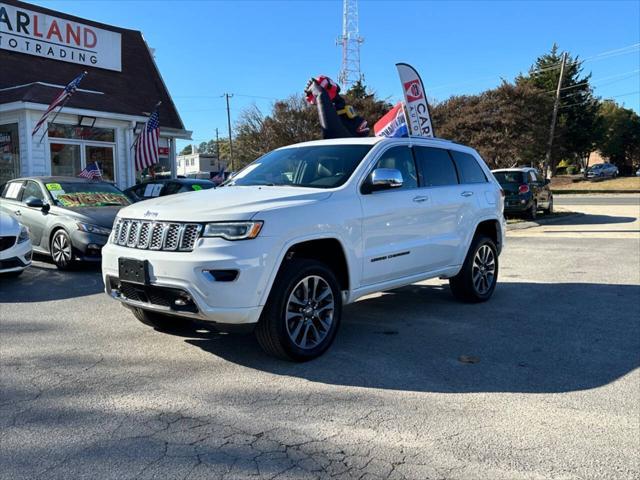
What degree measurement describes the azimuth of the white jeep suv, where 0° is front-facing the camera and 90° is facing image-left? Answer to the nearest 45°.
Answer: approximately 45°

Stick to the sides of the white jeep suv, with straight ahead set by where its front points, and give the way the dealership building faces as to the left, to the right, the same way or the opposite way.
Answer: to the left

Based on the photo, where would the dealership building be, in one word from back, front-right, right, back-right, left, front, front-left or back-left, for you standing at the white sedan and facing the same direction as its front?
back-left

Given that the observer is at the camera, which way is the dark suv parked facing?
facing away from the viewer and to the right of the viewer

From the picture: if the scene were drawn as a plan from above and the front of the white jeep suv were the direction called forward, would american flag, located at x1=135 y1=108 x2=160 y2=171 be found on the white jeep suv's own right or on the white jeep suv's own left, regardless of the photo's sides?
on the white jeep suv's own right

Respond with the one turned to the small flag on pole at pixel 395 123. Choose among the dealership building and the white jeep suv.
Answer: the dealership building

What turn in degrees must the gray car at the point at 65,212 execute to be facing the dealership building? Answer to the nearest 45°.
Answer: approximately 135° to its left

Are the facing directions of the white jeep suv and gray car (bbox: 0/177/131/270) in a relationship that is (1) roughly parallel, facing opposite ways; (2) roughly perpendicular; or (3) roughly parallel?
roughly perpendicular

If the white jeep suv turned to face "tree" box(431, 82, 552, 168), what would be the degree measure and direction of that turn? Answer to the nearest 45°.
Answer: approximately 135° to its right

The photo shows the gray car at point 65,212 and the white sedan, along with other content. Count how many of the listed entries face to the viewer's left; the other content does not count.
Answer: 0

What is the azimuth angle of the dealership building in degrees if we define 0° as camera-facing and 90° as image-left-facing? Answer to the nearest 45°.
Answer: approximately 315°

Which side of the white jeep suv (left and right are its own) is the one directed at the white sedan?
right
